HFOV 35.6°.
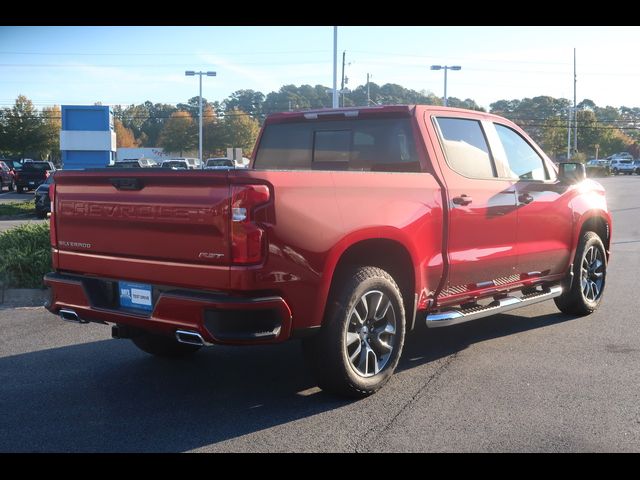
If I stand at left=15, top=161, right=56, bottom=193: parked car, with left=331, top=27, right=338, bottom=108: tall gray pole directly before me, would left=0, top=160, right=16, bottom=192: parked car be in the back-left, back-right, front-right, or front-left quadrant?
back-left

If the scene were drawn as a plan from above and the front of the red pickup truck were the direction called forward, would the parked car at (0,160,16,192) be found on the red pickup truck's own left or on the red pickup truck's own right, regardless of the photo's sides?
on the red pickup truck's own left

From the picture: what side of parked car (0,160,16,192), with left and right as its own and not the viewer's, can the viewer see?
back

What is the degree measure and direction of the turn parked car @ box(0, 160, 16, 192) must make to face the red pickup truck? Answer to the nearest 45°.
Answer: approximately 180°

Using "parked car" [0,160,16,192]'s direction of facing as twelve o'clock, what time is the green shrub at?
The green shrub is roughly at 6 o'clock from the parked car.

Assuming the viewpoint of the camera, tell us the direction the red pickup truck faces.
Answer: facing away from the viewer and to the right of the viewer
